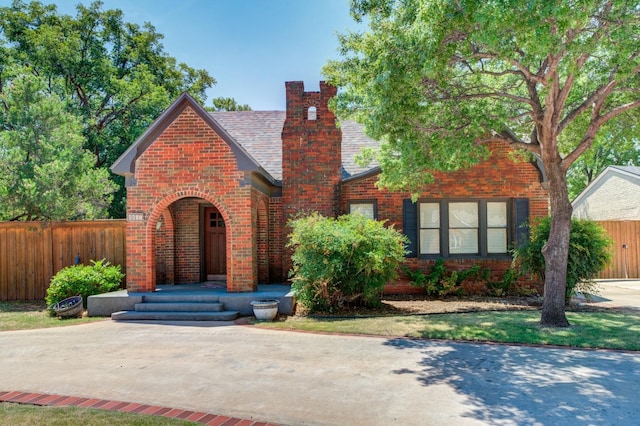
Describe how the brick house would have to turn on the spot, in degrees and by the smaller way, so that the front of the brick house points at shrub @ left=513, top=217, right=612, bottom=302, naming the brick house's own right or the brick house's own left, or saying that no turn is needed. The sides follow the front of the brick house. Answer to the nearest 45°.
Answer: approximately 45° to the brick house's own left

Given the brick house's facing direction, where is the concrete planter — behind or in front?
in front

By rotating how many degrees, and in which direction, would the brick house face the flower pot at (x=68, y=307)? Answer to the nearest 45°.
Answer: approximately 45° to its right

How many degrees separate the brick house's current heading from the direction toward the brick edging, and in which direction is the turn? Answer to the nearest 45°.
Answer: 0° — it already faces it

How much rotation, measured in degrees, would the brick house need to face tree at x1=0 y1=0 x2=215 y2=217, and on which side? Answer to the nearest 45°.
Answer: approximately 135° to its right

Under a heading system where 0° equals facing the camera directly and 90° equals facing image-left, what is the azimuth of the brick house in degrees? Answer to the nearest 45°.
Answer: approximately 0°

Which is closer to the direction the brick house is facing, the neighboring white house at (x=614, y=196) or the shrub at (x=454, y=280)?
the shrub

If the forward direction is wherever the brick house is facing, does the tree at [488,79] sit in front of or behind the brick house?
in front
